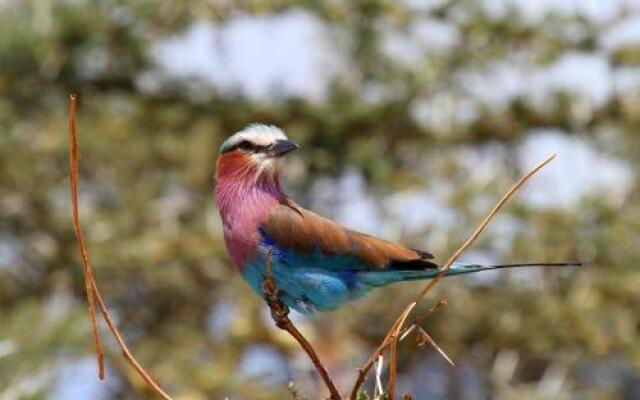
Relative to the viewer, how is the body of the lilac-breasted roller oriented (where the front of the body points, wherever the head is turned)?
to the viewer's left
